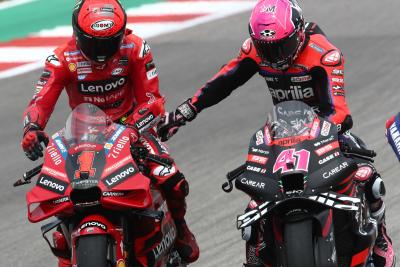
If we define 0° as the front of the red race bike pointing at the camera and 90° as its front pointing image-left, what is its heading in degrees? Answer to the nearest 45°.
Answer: approximately 0°

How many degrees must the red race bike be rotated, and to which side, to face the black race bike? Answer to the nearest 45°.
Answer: approximately 90° to its left

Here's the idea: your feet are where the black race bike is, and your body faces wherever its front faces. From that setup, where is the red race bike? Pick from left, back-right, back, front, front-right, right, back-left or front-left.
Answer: right
